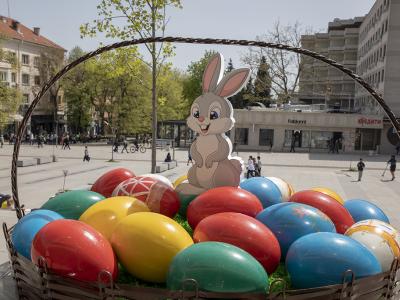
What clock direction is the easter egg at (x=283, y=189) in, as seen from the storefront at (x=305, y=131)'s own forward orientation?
The easter egg is roughly at 12 o'clock from the storefront.

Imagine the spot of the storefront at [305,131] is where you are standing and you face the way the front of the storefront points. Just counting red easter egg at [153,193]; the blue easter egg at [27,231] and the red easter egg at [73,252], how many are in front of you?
3

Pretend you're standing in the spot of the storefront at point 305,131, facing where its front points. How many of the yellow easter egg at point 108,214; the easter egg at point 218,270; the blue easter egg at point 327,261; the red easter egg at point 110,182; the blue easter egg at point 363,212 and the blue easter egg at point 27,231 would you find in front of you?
6

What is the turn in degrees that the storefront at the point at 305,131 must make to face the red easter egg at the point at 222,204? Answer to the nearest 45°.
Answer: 0° — it already faces it

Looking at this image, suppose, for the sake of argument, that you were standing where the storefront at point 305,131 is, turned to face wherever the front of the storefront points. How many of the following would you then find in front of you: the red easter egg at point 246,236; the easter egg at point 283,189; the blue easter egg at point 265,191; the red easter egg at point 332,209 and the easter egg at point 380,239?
5

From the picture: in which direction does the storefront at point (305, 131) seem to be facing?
toward the camera

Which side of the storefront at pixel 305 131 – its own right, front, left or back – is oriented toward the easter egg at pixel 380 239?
front

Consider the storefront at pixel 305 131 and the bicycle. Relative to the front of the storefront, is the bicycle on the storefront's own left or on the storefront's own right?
on the storefront's own right

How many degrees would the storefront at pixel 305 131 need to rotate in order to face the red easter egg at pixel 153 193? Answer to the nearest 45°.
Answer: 0° — it already faces it

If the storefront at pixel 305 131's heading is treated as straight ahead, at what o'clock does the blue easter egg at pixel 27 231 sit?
The blue easter egg is roughly at 12 o'clock from the storefront.

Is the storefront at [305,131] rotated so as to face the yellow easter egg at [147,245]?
yes

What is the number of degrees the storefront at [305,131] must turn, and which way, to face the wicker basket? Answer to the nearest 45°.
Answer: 0° — it already faces it

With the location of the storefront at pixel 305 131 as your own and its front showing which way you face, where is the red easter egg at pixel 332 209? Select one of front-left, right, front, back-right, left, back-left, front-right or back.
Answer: front
